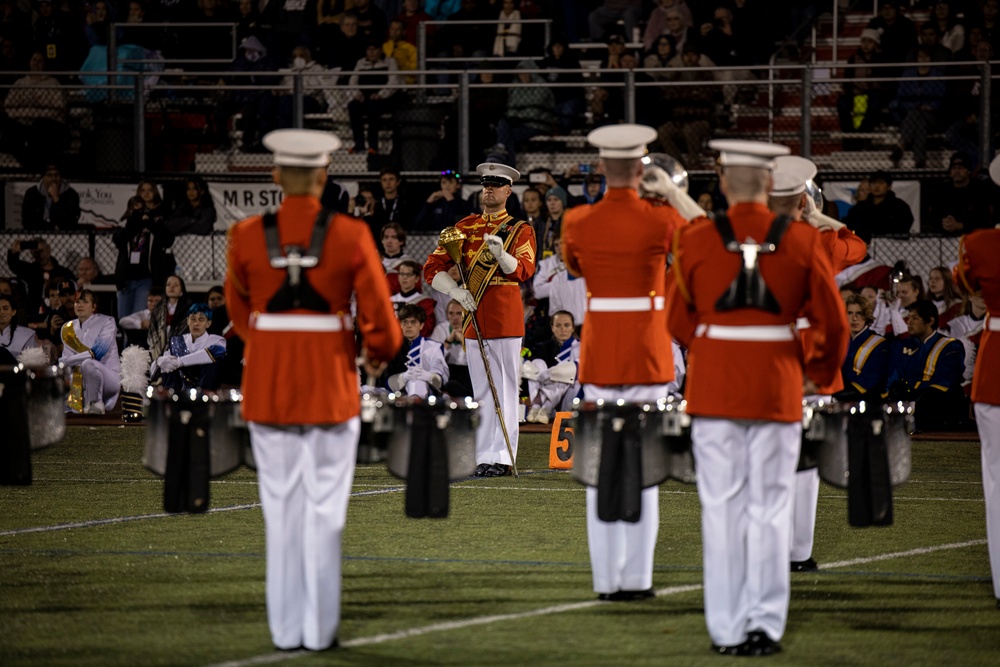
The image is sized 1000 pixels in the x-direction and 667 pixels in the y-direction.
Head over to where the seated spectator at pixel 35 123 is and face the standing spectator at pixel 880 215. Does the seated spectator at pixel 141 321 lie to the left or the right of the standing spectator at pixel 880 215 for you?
right

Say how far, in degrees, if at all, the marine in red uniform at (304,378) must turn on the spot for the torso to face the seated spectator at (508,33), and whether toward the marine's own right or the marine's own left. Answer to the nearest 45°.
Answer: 0° — they already face them

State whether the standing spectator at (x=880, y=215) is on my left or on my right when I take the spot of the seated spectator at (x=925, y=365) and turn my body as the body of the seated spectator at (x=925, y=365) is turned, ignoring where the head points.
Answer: on my right

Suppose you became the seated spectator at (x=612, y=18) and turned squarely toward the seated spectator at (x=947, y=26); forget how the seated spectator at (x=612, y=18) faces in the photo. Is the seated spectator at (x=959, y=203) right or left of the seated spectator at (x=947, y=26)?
right

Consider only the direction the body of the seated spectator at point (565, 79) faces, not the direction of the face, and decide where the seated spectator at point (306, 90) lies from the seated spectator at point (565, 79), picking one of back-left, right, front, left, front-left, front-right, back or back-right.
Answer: right

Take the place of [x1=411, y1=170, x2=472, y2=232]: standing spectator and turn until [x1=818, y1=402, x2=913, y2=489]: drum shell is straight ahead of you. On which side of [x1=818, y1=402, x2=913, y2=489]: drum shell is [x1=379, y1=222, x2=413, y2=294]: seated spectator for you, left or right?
right

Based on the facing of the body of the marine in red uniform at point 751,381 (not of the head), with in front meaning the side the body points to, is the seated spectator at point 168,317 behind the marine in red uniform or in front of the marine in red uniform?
in front

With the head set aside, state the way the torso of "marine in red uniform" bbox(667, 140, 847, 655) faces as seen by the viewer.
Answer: away from the camera

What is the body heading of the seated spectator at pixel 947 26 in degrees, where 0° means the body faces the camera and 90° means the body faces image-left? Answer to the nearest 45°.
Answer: approximately 0°

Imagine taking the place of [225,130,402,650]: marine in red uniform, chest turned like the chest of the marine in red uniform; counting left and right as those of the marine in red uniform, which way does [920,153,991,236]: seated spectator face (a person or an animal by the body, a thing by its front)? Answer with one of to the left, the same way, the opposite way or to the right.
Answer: the opposite way

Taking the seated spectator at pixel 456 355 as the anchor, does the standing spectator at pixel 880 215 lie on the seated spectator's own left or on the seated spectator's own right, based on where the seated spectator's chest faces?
on the seated spectator's own left

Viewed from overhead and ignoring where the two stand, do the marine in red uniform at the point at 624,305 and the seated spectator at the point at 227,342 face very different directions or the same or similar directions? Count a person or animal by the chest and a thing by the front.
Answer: very different directions
